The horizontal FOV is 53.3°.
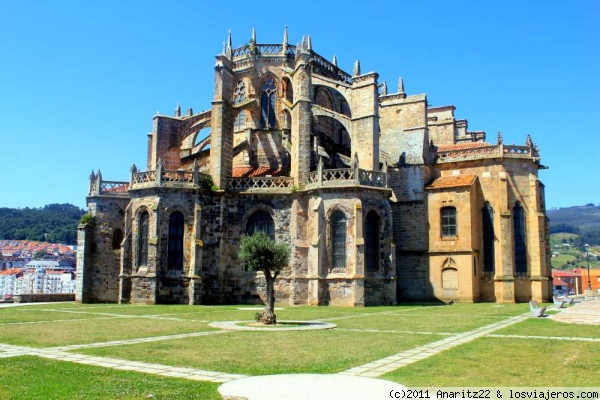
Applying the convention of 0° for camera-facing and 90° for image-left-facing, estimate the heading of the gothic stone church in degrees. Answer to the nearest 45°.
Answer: approximately 225°
